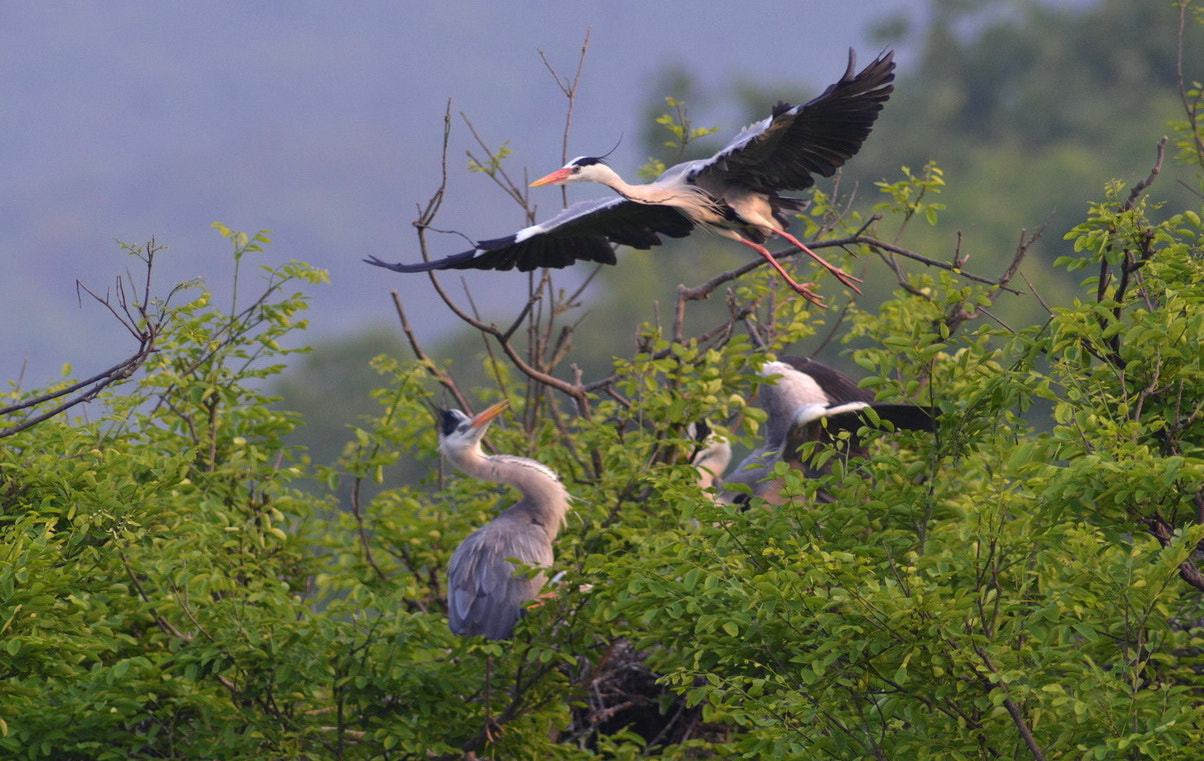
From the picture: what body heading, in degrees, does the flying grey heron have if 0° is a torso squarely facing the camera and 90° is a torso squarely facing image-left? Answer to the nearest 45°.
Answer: approximately 45°

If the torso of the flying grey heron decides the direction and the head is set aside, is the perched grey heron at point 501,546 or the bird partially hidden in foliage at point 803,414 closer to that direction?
the perched grey heron
